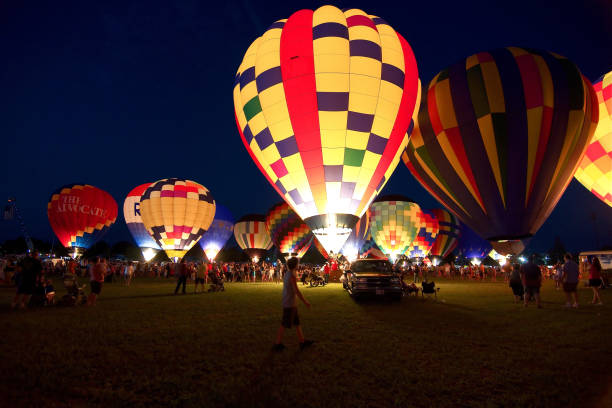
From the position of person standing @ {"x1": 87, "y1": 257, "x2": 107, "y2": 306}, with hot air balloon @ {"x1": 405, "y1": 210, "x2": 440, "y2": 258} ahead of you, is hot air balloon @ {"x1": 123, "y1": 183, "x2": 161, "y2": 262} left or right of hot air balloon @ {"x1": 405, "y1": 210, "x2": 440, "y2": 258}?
left

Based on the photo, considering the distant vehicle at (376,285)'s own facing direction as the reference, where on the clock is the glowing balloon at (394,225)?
The glowing balloon is roughly at 6 o'clock from the distant vehicle.

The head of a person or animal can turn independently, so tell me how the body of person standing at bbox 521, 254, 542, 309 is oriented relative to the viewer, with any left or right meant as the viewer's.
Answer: facing away from the viewer

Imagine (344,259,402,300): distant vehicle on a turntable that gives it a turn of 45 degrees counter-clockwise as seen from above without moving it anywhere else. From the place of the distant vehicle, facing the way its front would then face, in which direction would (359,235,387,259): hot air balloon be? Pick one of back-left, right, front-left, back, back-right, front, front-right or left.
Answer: back-left

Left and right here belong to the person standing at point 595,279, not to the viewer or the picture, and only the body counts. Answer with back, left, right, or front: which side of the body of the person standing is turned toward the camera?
back

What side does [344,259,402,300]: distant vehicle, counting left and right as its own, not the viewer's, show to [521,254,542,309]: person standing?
left

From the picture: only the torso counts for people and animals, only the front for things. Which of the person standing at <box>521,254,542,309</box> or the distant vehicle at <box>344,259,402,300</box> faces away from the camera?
the person standing

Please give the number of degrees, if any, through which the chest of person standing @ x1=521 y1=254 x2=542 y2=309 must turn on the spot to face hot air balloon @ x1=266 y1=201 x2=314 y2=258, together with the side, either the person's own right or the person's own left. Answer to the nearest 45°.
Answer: approximately 45° to the person's own left
